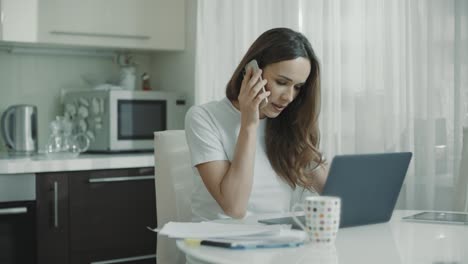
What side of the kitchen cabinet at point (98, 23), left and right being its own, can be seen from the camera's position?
front

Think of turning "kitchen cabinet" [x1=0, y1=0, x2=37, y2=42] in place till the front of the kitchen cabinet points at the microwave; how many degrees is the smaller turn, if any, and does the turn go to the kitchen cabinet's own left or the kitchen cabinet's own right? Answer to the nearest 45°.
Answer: approximately 90° to the kitchen cabinet's own left

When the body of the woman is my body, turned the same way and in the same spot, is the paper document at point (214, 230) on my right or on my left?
on my right

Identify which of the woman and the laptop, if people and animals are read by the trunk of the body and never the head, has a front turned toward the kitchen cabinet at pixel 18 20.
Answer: the laptop

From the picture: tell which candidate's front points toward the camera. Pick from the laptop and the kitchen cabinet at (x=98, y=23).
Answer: the kitchen cabinet

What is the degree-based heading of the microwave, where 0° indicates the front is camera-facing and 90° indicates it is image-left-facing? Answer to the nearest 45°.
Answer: approximately 315°

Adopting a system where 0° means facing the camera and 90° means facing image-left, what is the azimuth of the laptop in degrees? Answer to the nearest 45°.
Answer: approximately 135°

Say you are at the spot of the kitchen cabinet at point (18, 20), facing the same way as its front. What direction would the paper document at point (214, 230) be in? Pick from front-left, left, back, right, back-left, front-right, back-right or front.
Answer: front

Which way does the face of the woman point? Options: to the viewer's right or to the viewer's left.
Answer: to the viewer's right

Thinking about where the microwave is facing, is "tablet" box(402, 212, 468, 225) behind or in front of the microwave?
in front

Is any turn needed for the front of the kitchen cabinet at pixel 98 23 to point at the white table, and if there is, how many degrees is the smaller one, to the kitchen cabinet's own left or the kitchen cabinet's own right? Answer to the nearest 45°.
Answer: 0° — it already faces it
